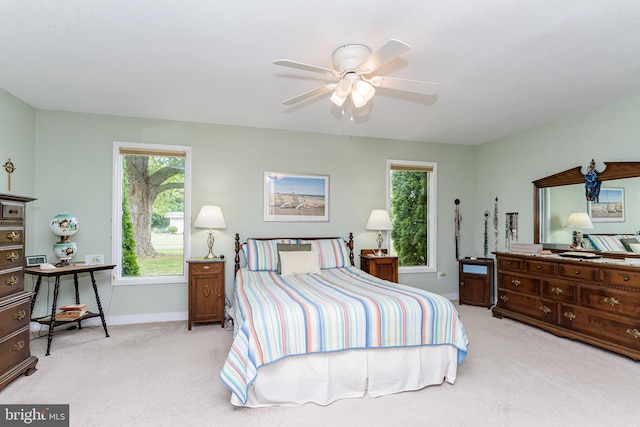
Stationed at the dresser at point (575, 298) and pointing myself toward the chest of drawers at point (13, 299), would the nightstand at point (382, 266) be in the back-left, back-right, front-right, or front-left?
front-right

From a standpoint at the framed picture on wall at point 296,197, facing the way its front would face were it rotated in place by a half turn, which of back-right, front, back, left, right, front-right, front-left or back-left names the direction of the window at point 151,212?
left

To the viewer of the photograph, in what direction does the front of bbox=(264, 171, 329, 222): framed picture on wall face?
facing the viewer

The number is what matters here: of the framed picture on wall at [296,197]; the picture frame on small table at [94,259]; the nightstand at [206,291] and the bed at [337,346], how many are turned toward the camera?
4

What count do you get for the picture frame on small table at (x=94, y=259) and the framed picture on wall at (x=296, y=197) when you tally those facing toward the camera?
2

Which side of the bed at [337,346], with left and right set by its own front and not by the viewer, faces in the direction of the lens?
front

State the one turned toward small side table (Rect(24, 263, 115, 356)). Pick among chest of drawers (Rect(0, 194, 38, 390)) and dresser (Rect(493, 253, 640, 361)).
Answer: the dresser

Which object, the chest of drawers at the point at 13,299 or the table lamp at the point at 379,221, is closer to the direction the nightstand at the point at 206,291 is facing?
the chest of drawers

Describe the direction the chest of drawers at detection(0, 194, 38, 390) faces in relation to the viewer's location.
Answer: facing the viewer and to the right of the viewer

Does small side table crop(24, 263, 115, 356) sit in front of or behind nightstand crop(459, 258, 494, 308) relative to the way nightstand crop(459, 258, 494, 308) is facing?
in front

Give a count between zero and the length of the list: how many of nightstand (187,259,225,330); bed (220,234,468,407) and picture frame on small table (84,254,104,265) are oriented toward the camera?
3

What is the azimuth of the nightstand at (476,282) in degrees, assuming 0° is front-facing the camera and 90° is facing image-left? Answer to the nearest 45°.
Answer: approximately 45°

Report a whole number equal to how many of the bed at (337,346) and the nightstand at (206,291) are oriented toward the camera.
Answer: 2

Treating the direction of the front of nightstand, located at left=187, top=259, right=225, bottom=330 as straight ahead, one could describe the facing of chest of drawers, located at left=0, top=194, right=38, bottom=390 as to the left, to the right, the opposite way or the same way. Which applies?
to the left
